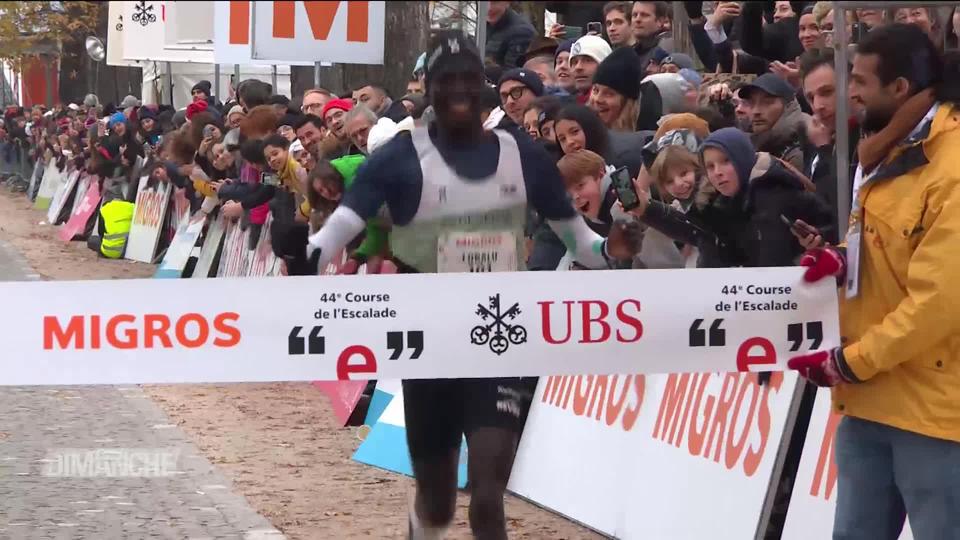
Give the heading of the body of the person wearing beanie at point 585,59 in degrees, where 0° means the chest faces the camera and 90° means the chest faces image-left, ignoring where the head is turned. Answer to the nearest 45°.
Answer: approximately 45°

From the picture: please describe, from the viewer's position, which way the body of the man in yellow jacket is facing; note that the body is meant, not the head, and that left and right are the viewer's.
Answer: facing to the left of the viewer

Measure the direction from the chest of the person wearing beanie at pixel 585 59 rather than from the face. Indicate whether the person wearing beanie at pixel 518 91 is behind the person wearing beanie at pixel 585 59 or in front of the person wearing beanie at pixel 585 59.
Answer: in front

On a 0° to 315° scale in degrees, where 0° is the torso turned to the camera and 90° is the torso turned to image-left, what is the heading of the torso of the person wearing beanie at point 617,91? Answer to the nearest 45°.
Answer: approximately 45°

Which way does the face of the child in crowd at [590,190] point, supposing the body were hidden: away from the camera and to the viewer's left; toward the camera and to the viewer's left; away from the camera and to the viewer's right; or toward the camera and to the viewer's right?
toward the camera and to the viewer's left
